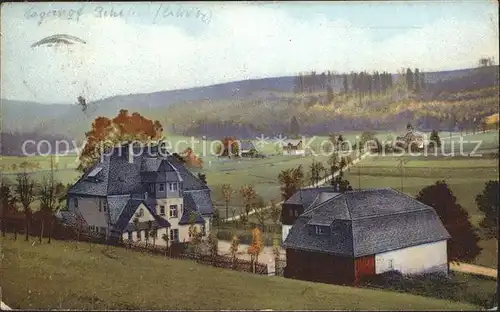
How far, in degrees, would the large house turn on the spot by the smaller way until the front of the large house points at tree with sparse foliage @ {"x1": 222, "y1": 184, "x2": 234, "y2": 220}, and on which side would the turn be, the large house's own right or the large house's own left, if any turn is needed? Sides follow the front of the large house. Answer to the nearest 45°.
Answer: approximately 45° to the large house's own left

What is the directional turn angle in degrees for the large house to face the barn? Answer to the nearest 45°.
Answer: approximately 45° to its left

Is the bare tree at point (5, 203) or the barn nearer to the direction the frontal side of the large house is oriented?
the barn
